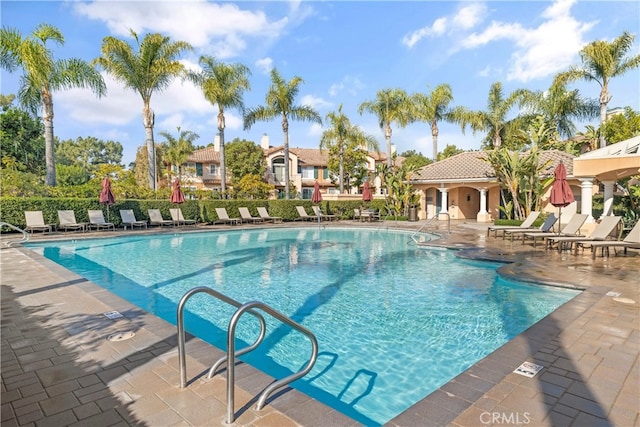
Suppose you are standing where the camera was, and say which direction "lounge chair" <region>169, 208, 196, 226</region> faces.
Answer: facing the viewer and to the right of the viewer

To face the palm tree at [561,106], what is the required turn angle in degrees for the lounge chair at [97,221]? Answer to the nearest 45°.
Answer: approximately 45° to its left

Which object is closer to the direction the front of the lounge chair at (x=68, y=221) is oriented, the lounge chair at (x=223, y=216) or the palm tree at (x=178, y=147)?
the lounge chair

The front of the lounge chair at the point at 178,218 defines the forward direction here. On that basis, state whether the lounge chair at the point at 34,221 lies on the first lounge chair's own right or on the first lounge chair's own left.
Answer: on the first lounge chair's own right

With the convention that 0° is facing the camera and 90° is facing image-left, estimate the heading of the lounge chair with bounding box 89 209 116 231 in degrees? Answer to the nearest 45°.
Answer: approximately 315°

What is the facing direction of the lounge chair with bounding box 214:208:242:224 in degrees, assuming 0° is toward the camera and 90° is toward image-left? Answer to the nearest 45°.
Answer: approximately 315°

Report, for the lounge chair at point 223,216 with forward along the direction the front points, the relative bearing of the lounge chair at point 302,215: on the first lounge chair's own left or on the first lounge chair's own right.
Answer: on the first lounge chair's own left

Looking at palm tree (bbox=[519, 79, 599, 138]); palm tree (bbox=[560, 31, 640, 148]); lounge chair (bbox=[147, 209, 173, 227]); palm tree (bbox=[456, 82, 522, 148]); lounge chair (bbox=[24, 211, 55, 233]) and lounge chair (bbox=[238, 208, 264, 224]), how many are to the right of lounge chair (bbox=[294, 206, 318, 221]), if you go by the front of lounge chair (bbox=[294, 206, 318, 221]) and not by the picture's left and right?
3

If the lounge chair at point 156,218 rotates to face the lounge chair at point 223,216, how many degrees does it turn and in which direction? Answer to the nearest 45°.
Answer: approximately 45° to its left

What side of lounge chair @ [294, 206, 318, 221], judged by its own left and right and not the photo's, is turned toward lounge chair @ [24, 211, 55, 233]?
right

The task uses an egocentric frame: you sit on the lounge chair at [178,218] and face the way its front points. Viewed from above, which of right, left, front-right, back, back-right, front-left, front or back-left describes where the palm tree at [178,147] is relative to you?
back-left

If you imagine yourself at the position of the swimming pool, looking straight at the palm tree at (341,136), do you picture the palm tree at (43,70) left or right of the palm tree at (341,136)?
left
